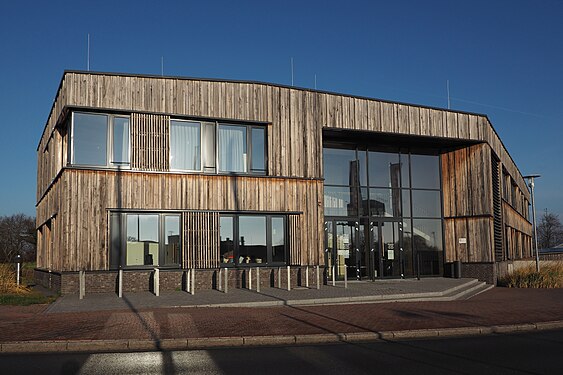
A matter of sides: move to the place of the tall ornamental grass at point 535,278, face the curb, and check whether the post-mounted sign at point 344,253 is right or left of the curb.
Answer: right

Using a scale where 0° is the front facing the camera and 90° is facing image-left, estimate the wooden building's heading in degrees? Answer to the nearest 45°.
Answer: approximately 0°

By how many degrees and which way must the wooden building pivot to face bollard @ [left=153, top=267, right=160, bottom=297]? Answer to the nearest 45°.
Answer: approximately 45° to its right

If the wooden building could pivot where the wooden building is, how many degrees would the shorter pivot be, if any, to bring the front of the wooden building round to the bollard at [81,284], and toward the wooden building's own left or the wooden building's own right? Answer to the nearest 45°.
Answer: approximately 45° to the wooden building's own right

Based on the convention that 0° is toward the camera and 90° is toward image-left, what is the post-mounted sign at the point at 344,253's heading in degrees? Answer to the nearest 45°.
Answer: approximately 0°

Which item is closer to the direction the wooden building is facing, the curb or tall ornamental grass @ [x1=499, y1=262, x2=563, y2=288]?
the curb

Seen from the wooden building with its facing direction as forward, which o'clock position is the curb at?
The curb is roughly at 12 o'clock from the wooden building.
